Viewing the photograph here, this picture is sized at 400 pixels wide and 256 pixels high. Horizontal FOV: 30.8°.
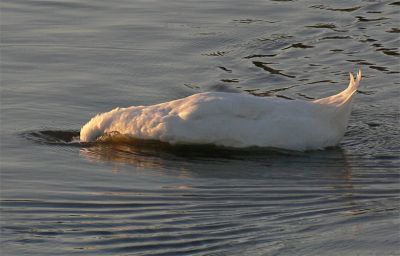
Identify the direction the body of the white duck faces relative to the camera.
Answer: to the viewer's left
